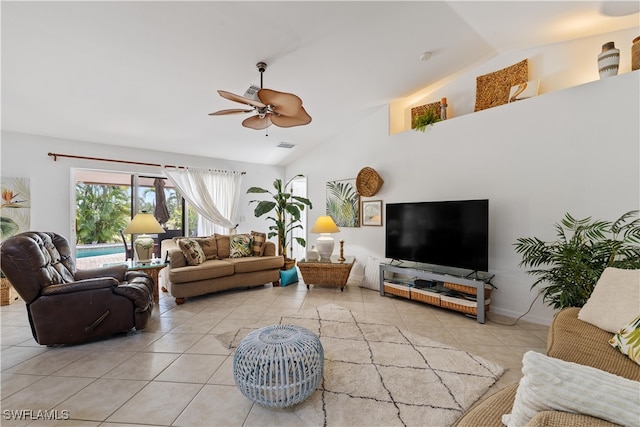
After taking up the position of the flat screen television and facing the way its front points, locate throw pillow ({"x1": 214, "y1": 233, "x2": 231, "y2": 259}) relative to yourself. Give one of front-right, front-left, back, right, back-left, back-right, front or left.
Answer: front-right

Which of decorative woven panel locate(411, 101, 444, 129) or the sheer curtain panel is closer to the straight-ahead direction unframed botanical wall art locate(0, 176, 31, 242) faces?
the decorative woven panel

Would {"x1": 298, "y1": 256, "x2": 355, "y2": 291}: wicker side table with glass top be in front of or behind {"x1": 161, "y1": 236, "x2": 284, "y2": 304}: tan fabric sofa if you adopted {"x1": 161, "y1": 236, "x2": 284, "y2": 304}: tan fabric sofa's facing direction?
in front

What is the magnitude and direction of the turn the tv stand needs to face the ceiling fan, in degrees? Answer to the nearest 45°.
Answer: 0° — it already faces it

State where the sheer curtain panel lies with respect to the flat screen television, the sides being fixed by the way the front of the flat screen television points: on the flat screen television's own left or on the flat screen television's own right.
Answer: on the flat screen television's own right

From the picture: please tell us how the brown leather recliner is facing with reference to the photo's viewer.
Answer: facing to the right of the viewer

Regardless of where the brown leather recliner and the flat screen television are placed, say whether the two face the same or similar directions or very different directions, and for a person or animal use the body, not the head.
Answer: very different directions

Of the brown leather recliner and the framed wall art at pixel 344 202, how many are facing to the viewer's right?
1

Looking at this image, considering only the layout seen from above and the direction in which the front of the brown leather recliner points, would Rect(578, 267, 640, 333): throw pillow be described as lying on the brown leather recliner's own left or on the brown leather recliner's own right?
on the brown leather recliner's own right

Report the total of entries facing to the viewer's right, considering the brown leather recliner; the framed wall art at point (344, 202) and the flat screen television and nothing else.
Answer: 1

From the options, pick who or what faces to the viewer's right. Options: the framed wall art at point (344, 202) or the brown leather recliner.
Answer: the brown leather recliner
